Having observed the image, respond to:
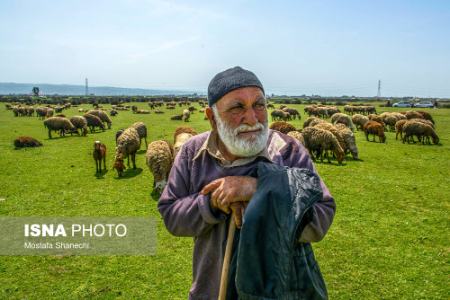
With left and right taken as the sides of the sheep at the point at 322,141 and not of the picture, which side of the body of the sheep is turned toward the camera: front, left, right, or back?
right

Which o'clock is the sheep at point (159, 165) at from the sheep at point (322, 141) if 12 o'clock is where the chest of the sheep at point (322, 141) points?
the sheep at point (159, 165) is roughly at 4 o'clock from the sheep at point (322, 141).

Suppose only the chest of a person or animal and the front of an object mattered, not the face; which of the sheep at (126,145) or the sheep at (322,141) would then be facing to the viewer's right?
the sheep at (322,141)
